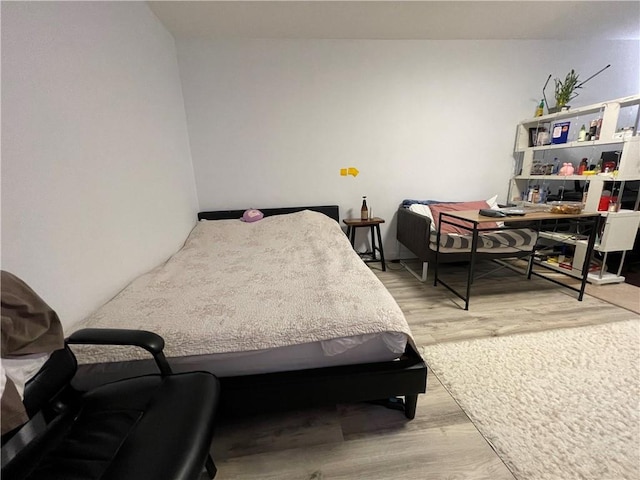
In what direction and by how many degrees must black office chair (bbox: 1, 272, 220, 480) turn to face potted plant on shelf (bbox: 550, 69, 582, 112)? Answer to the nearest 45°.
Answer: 0° — it already faces it

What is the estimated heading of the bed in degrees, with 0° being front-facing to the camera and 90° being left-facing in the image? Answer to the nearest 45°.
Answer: approximately 0°

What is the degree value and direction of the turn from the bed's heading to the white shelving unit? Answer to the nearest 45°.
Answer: approximately 90° to its left

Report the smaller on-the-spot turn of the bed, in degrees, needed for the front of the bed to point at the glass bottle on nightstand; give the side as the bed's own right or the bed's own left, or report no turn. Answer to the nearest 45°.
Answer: approximately 135° to the bed's own left

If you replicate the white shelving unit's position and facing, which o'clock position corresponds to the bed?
The bed is roughly at 11 o'clock from the white shelving unit.

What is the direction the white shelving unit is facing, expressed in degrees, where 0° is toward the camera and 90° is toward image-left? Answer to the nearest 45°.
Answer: approximately 45°

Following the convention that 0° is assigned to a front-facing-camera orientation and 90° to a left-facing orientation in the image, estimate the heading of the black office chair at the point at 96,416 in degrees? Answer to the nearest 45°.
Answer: approximately 270°

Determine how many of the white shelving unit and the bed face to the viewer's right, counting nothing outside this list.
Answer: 0

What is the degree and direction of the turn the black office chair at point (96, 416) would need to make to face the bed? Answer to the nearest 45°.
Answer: approximately 90° to its left

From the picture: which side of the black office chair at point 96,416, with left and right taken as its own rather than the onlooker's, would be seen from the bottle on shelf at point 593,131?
front

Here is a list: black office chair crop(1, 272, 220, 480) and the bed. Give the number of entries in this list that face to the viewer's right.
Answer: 1

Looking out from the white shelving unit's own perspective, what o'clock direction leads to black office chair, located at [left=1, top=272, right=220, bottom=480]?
The black office chair is roughly at 11 o'clock from the white shelving unit.
